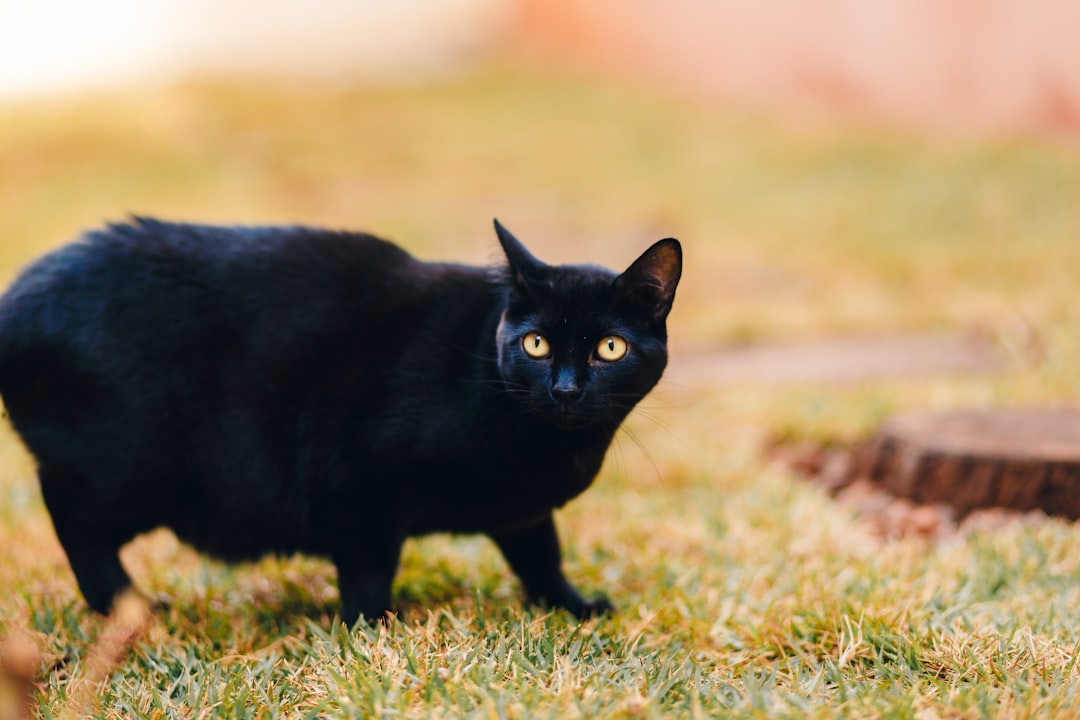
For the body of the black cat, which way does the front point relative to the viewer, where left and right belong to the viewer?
facing to the right of the viewer
